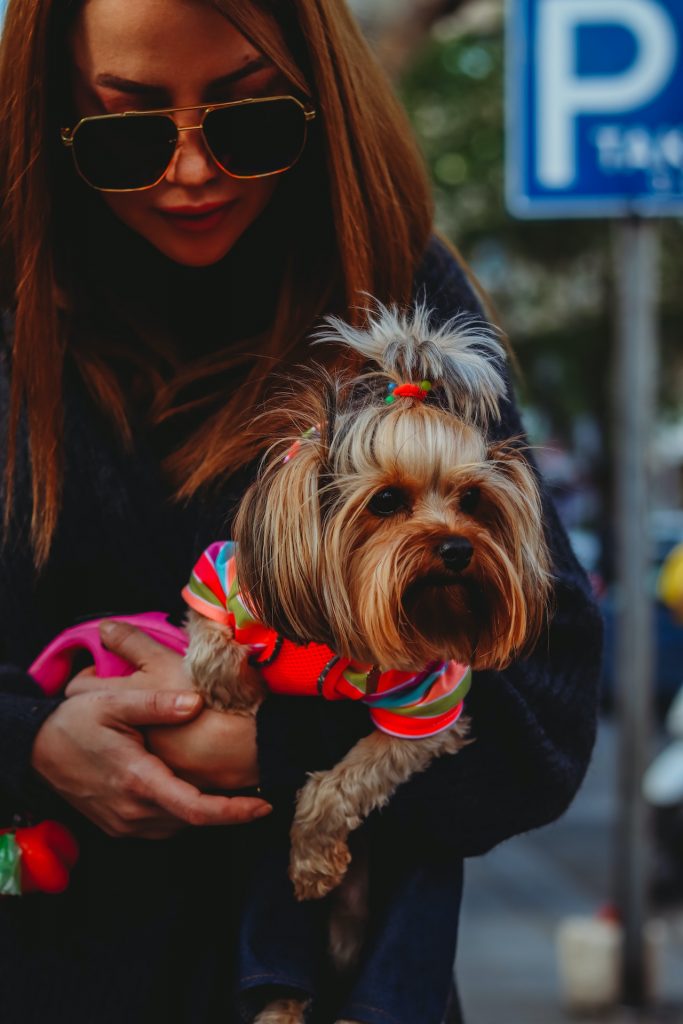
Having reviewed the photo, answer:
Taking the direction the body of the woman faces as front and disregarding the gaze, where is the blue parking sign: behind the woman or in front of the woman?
behind

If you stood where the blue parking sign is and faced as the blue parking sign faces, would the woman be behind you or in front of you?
in front

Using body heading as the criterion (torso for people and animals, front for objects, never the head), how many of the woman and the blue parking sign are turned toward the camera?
2

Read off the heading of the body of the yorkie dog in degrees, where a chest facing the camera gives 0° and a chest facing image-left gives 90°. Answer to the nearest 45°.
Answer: approximately 315°

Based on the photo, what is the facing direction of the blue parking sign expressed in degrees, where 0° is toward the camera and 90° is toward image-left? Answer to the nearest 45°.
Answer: approximately 0°

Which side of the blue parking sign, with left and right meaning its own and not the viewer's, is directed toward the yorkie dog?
front
